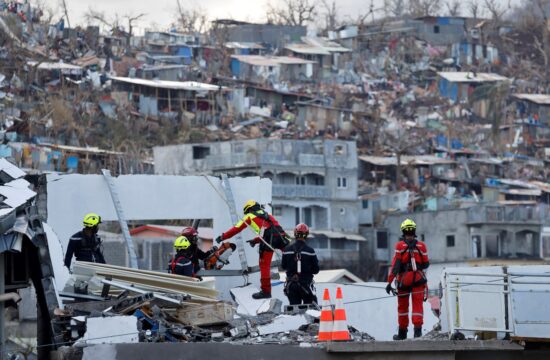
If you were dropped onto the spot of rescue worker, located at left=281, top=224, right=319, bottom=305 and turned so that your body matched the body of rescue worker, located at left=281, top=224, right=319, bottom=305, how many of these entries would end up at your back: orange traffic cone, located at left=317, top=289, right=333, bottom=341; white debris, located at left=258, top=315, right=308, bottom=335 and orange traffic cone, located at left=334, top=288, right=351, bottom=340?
3

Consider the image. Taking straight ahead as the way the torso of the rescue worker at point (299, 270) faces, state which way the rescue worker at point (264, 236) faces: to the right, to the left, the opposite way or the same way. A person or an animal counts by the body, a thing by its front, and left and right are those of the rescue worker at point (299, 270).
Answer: to the left

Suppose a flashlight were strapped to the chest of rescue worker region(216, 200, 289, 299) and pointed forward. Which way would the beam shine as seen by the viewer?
to the viewer's left

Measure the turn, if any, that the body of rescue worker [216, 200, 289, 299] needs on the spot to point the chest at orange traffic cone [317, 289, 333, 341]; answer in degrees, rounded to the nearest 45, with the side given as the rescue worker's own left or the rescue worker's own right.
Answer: approximately 90° to the rescue worker's own left

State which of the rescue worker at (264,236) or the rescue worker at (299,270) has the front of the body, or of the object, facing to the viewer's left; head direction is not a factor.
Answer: the rescue worker at (264,236)

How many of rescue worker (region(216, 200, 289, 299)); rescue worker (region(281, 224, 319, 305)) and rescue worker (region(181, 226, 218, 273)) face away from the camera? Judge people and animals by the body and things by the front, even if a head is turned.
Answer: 1

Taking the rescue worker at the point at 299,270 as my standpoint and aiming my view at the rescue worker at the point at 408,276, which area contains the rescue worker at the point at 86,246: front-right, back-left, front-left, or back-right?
back-right

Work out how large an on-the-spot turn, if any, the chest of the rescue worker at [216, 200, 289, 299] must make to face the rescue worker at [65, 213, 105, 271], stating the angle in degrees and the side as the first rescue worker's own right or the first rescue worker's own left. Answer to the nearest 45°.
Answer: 0° — they already face them

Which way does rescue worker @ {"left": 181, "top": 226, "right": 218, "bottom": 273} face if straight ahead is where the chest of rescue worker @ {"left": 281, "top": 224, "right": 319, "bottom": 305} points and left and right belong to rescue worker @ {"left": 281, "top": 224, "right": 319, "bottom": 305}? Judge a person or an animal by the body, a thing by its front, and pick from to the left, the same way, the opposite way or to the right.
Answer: to the right

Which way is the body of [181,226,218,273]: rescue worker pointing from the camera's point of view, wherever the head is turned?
to the viewer's right

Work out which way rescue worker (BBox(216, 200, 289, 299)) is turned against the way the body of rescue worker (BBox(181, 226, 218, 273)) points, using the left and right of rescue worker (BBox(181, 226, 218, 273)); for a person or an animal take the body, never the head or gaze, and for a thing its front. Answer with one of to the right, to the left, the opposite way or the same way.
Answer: the opposite way

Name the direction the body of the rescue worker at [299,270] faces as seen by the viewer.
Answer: away from the camera

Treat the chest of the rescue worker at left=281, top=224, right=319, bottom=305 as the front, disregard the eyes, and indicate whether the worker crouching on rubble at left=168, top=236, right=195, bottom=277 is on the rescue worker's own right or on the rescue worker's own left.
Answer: on the rescue worker's own left

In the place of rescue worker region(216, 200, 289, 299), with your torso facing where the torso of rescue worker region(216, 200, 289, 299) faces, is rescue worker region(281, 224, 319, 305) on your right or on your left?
on your left
